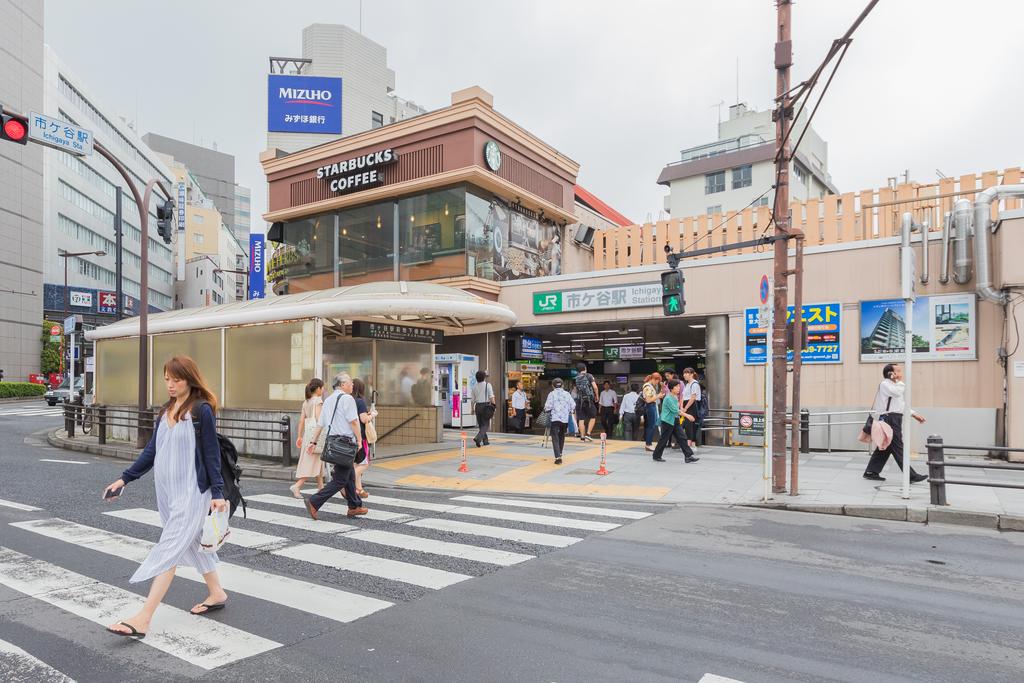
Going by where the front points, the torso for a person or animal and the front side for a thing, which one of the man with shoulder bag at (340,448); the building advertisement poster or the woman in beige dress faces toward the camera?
the building advertisement poster

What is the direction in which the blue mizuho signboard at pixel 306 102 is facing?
toward the camera

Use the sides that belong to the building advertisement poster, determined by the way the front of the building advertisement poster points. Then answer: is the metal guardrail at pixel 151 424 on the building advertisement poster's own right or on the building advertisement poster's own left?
on the building advertisement poster's own right

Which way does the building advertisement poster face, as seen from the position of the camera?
facing the viewer

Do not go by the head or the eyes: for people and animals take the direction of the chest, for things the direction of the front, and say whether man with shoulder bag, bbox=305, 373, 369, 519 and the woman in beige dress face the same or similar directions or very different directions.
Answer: same or similar directions

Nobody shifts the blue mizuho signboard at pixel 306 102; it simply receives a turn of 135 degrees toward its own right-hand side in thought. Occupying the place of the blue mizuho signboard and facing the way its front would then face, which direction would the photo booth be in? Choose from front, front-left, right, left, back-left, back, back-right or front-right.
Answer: back-left

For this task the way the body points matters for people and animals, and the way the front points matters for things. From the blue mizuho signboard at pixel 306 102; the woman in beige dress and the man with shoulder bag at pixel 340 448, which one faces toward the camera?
the blue mizuho signboard

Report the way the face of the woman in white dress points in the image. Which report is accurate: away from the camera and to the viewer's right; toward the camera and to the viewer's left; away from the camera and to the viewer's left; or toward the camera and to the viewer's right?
toward the camera and to the viewer's left

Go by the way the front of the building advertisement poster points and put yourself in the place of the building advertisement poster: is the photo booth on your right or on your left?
on your right

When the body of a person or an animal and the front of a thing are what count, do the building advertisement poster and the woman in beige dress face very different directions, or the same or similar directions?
very different directions
